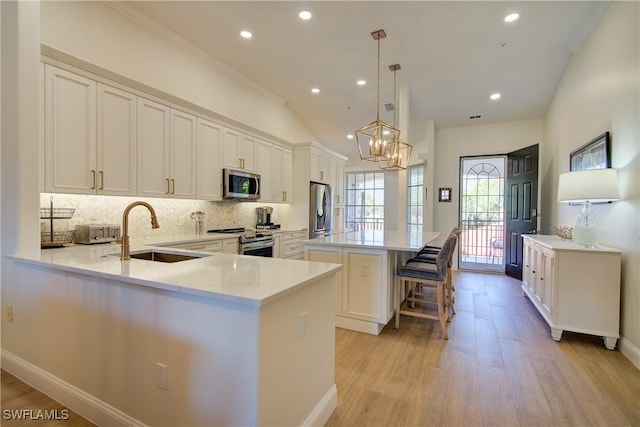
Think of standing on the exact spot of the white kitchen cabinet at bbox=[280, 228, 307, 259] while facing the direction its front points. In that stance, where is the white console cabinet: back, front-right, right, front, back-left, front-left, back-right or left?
front

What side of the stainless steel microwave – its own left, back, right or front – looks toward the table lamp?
front

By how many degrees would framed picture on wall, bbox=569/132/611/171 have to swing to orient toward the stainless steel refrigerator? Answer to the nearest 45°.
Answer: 0° — it already faces it

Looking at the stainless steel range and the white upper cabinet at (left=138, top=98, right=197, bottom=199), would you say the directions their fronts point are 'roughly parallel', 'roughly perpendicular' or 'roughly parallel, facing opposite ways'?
roughly parallel

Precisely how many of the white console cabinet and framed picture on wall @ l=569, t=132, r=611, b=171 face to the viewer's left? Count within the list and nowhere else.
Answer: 2

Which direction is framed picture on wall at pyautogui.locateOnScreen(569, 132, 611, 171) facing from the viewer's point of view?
to the viewer's left

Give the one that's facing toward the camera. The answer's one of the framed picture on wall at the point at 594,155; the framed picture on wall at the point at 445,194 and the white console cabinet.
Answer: the framed picture on wall at the point at 445,194

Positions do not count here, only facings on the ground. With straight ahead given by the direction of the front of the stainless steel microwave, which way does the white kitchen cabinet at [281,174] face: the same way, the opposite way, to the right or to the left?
the same way

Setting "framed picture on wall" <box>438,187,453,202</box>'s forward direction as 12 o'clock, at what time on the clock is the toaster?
The toaster is roughly at 1 o'clock from the framed picture on wall.

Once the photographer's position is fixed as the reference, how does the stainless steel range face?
facing the viewer and to the right of the viewer

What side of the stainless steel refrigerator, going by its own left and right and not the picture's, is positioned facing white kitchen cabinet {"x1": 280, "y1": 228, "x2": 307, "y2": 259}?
right

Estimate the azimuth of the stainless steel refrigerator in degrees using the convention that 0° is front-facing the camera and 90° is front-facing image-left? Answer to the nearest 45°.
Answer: approximately 315°

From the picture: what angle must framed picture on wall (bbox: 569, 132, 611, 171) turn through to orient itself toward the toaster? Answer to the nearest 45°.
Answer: approximately 45° to its left

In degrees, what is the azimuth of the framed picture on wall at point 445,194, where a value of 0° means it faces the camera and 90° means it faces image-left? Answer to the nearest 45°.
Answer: approximately 0°

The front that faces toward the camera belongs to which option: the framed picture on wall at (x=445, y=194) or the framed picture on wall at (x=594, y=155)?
the framed picture on wall at (x=445, y=194)

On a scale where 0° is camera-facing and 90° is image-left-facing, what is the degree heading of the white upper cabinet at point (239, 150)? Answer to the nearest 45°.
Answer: approximately 315°
